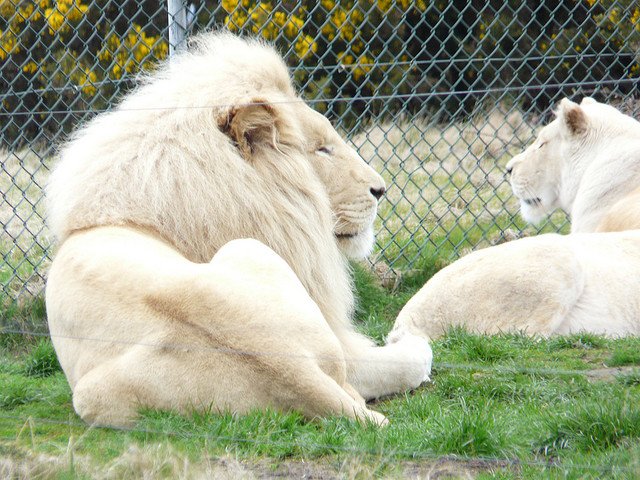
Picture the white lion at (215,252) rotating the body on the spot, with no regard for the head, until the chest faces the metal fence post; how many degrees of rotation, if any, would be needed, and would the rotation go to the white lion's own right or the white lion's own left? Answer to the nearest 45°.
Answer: approximately 90° to the white lion's own left

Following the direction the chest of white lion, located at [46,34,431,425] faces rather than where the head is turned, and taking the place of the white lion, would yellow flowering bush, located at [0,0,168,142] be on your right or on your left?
on your left

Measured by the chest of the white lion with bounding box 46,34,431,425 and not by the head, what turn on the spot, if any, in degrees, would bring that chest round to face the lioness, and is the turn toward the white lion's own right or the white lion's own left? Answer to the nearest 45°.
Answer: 0° — it already faces it

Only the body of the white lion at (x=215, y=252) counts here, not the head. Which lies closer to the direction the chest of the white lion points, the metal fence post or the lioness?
the lioness

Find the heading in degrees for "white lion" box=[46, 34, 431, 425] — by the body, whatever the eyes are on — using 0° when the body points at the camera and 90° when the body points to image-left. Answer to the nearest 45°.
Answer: approximately 225°
